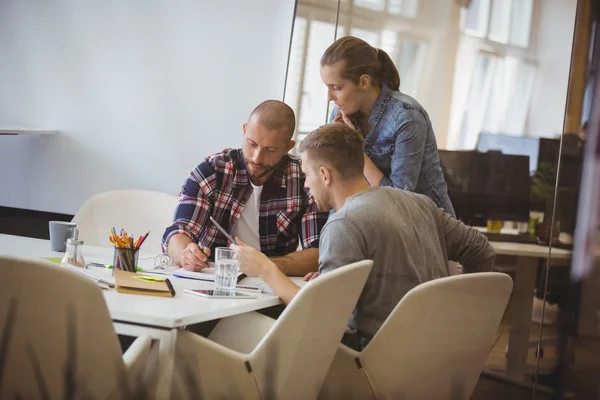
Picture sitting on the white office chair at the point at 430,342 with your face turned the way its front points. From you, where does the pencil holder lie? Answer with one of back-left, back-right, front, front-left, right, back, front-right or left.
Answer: front-left

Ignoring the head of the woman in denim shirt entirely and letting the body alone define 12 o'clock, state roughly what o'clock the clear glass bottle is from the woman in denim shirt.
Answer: The clear glass bottle is roughly at 11 o'clock from the woman in denim shirt.

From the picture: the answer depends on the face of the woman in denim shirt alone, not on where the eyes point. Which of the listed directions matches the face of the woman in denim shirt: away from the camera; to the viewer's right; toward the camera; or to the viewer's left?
to the viewer's left

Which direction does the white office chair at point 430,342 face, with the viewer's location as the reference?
facing away from the viewer and to the left of the viewer

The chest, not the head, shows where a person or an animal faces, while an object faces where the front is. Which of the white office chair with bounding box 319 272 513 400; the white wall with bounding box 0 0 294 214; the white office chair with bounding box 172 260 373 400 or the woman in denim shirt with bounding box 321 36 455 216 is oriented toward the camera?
the white wall

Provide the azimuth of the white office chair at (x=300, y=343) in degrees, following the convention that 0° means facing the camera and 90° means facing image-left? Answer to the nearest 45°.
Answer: approximately 135°

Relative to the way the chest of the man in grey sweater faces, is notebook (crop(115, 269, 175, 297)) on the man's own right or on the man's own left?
on the man's own left

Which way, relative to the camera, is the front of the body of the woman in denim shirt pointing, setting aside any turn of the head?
to the viewer's left

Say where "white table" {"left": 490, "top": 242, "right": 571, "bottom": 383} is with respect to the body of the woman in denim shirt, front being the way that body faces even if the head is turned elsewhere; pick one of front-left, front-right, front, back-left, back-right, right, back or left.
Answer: back-right

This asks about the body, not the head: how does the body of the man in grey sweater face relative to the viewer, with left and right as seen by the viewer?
facing away from the viewer and to the left of the viewer
